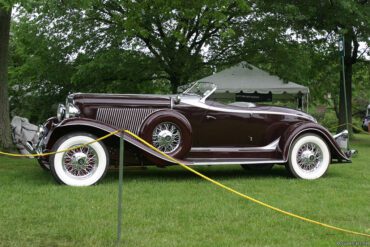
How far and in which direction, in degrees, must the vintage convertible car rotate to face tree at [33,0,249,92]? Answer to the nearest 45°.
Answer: approximately 90° to its right

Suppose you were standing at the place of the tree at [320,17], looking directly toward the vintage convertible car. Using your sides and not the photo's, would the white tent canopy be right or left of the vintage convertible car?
right

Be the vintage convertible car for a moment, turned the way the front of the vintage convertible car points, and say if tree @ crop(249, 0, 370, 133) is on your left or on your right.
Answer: on your right

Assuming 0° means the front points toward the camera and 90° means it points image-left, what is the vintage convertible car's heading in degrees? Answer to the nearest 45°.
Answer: approximately 90°

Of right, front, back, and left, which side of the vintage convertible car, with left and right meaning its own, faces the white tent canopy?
right
